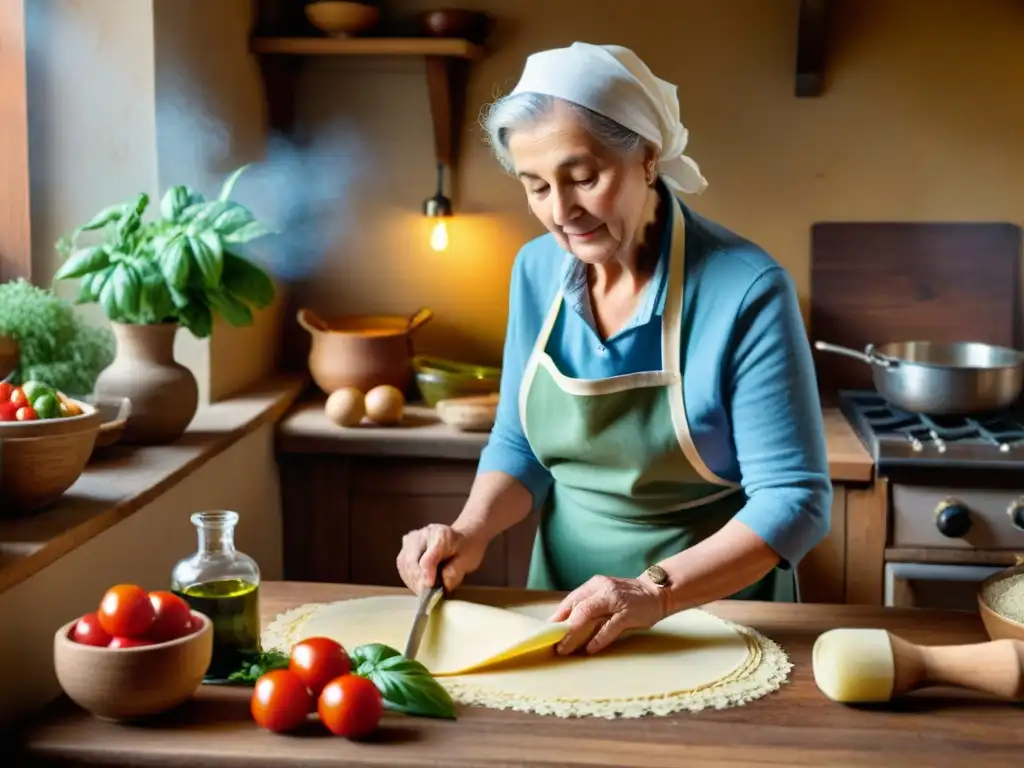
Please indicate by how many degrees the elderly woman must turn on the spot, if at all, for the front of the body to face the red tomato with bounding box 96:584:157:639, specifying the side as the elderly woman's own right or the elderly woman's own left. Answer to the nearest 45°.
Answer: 0° — they already face it

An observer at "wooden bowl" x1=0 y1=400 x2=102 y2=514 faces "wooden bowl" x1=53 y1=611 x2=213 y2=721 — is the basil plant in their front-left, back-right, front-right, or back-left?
back-left

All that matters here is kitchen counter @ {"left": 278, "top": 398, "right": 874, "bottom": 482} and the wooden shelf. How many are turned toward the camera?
2

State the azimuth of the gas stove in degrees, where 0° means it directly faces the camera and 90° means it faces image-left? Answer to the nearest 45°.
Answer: approximately 0°

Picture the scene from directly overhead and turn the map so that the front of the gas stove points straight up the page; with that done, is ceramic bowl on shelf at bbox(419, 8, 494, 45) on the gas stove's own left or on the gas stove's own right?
on the gas stove's own right
